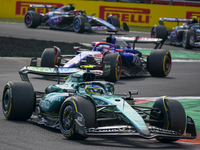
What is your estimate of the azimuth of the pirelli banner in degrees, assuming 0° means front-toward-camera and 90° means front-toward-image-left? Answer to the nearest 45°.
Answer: approximately 0°

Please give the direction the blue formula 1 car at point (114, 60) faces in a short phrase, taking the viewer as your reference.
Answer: facing the viewer and to the left of the viewer

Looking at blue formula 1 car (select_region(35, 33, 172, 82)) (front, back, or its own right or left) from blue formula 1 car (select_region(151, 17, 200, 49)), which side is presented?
back

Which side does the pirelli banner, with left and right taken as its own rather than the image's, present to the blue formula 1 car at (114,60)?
front

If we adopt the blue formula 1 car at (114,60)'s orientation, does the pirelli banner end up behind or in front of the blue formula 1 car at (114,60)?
behind

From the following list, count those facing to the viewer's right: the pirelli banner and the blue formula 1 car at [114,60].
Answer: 0

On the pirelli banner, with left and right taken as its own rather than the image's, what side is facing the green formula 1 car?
front

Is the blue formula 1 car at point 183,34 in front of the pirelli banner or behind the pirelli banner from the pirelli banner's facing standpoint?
in front

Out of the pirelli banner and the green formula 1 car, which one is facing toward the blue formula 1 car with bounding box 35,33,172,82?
the pirelli banner
